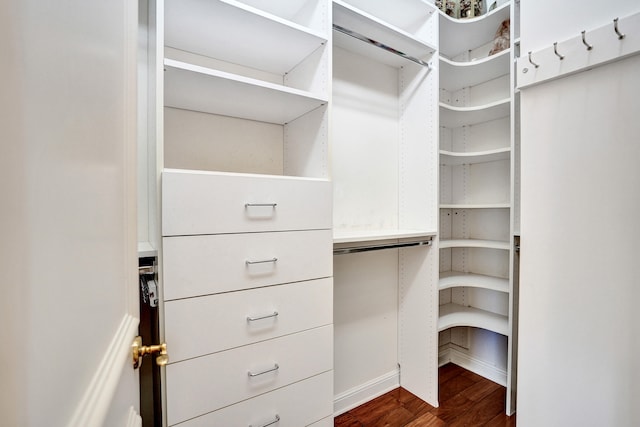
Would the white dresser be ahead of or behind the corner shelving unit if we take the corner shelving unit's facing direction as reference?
ahead

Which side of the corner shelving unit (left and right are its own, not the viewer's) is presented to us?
front

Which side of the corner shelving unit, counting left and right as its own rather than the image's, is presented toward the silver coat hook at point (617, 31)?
front

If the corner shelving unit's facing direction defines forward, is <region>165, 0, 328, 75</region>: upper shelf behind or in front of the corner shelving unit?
in front

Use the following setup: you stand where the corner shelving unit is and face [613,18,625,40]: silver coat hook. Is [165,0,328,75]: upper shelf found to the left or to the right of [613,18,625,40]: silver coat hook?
right

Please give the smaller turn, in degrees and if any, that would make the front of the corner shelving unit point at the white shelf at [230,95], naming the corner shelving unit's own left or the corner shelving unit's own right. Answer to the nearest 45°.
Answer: approximately 45° to the corner shelving unit's own right

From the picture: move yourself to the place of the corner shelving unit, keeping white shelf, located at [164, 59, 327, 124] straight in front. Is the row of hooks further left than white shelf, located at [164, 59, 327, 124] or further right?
left
